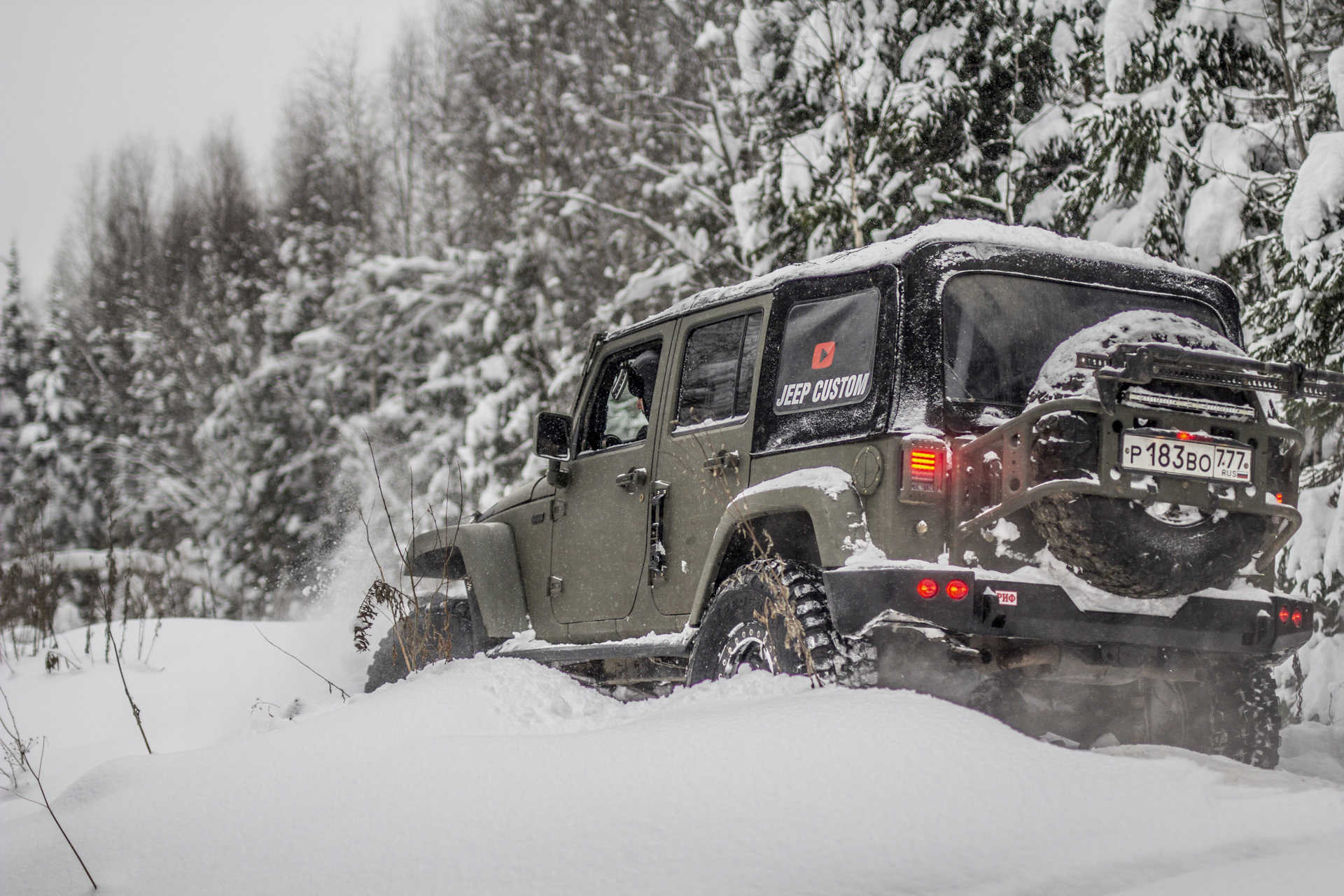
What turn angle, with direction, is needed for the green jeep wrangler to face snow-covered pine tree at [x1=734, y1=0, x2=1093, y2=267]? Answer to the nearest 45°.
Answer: approximately 45° to its right

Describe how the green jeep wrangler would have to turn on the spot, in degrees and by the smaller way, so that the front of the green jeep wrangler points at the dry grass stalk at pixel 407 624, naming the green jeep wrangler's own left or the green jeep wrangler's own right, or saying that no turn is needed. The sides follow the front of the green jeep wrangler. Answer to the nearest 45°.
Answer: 0° — it already faces it

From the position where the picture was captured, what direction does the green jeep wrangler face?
facing away from the viewer and to the left of the viewer
